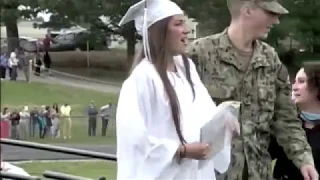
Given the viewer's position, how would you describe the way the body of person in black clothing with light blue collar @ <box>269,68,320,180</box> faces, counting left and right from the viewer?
facing the viewer and to the left of the viewer
